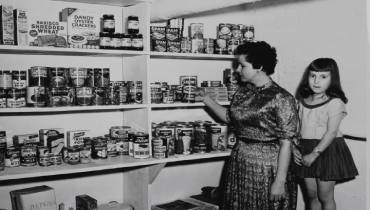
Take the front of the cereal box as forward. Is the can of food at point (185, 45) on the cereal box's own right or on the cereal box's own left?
on the cereal box's own left

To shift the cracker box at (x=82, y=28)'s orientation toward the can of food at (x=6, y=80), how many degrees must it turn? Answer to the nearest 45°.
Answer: approximately 90° to its right

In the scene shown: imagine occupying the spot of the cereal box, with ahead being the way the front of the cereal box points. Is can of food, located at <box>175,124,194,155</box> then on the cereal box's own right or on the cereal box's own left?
on the cereal box's own left

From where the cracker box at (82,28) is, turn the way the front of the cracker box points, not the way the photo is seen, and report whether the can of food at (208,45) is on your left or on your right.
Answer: on your left

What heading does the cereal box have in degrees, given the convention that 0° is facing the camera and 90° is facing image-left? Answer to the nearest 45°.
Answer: approximately 0°

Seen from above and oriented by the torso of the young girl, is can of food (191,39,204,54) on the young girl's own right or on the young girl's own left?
on the young girl's own right

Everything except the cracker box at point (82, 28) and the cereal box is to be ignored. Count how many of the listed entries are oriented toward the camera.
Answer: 2
